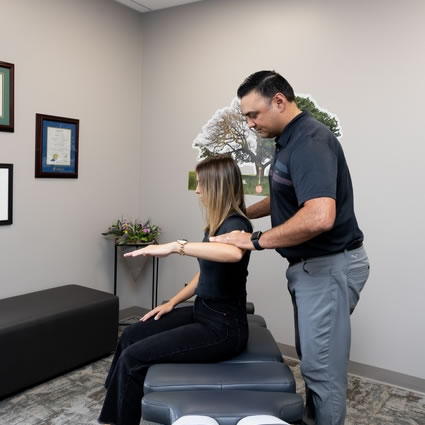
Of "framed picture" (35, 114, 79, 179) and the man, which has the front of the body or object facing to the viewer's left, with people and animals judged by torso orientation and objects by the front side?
the man

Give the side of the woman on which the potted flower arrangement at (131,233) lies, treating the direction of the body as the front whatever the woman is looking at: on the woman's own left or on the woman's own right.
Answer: on the woman's own right

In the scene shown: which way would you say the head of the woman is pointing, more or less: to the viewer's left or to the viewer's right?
to the viewer's left

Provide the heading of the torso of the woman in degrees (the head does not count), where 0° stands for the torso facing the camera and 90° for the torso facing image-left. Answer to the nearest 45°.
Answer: approximately 90°

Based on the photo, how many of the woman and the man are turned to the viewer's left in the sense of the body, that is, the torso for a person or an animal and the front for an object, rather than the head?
2

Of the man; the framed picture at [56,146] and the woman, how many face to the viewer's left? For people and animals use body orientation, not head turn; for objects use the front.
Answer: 2

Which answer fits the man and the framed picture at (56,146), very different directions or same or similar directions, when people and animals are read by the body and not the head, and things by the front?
very different directions

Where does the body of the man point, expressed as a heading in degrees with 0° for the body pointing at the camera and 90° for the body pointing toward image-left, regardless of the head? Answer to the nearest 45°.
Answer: approximately 90°
